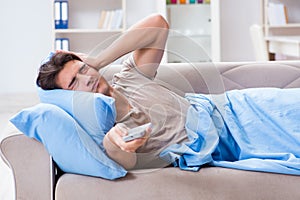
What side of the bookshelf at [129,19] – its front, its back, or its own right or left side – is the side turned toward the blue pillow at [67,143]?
front

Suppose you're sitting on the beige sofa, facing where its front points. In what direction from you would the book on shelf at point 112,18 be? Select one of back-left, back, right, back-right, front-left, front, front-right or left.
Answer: back

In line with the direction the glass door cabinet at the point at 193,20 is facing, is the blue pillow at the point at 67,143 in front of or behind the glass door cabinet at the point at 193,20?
in front

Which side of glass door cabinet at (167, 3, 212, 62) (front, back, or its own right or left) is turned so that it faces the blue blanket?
front

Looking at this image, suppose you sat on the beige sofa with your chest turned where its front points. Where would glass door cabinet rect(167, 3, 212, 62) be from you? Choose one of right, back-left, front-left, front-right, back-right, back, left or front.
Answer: back

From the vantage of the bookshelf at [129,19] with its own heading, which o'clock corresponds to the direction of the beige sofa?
The beige sofa is roughly at 12 o'clock from the bookshelf.

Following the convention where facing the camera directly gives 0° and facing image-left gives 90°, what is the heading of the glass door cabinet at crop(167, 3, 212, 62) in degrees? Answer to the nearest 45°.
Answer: approximately 0°

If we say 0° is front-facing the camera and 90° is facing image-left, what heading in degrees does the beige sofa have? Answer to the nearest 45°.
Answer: approximately 0°

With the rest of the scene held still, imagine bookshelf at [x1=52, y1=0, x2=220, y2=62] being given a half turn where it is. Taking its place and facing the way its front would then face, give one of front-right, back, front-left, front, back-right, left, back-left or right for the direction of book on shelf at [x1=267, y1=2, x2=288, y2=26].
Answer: right
